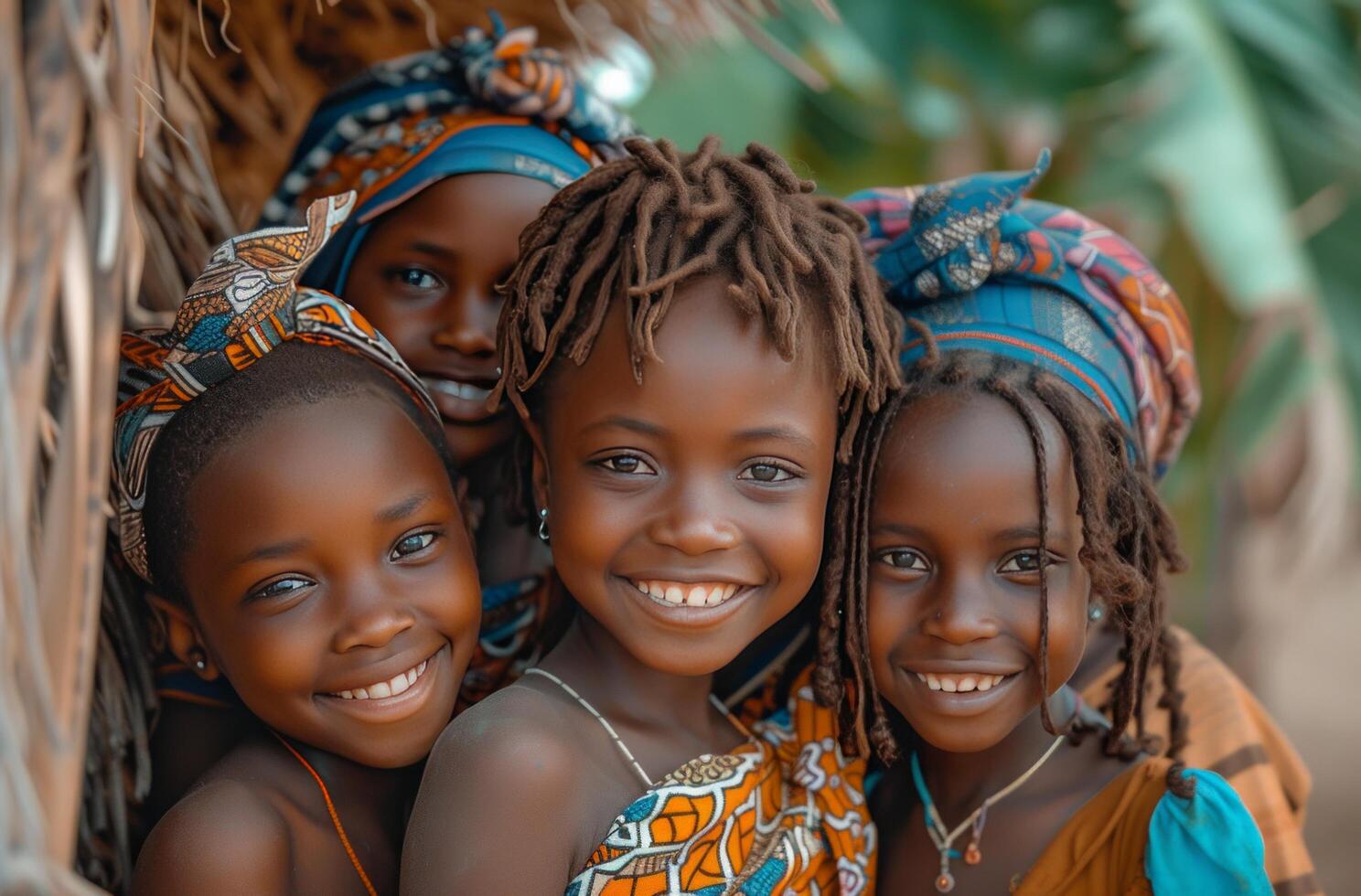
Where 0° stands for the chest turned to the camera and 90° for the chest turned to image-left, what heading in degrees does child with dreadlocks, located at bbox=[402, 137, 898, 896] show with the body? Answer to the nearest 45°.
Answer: approximately 315°

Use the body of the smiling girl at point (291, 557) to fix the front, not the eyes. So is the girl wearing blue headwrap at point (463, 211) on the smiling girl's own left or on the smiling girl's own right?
on the smiling girl's own left

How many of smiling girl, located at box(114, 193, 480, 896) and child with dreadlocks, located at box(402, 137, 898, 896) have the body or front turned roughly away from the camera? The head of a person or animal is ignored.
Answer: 0

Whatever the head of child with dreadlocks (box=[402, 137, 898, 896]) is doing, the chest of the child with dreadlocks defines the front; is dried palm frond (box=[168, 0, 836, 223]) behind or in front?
behind

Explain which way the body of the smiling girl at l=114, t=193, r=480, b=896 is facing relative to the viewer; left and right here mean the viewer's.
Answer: facing the viewer and to the right of the viewer
